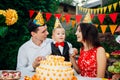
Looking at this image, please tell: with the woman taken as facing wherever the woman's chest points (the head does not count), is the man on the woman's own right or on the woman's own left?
on the woman's own right

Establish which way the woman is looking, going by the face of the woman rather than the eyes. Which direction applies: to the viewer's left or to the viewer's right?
to the viewer's left

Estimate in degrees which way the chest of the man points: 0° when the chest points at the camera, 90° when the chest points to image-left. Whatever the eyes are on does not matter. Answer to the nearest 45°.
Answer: approximately 315°

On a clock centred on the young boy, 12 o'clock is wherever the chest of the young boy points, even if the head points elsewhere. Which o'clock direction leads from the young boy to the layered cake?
The layered cake is roughly at 12 o'clock from the young boy.

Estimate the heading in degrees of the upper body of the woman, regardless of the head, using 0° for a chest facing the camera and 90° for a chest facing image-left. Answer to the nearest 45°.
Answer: approximately 45°

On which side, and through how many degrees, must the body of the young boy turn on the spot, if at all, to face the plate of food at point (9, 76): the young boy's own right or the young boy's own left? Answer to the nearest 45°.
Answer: approximately 45° to the young boy's own right

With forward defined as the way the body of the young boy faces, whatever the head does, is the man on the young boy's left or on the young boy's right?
on the young boy's right

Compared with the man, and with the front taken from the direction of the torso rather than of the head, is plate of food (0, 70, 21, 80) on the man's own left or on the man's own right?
on the man's own right

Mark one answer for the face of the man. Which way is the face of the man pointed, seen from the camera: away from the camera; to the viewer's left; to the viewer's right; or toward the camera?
to the viewer's right

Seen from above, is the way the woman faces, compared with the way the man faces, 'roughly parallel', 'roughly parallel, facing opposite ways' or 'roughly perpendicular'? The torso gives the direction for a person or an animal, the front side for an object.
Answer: roughly perpendicular
